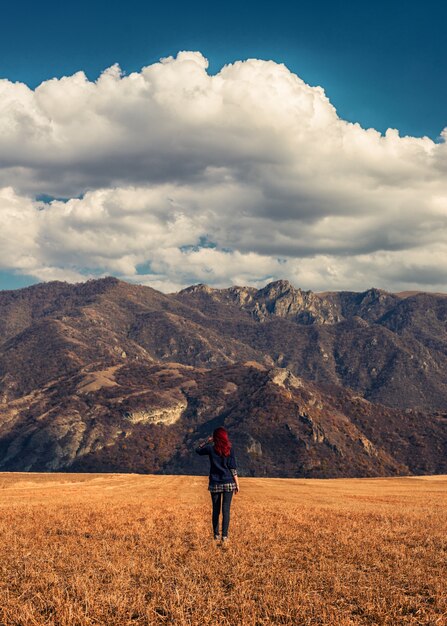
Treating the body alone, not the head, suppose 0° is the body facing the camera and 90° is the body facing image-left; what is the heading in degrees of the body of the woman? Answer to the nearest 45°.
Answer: approximately 180°

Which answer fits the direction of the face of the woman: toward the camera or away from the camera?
away from the camera
